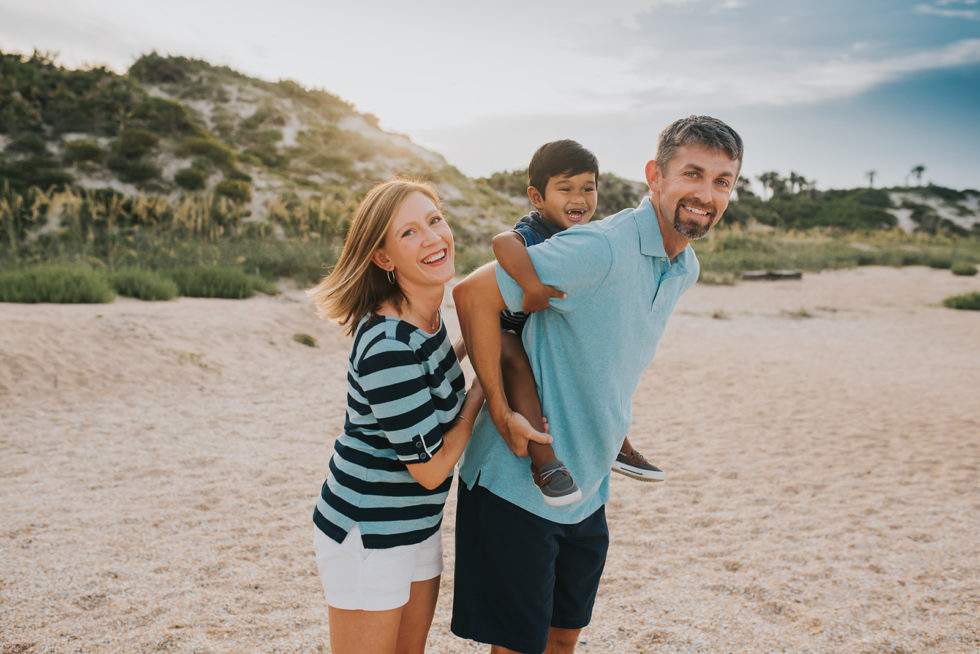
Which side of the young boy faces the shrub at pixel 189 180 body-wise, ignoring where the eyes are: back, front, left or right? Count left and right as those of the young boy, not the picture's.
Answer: back

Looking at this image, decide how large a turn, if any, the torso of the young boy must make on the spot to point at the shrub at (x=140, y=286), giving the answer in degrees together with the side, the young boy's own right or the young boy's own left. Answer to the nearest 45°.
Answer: approximately 180°

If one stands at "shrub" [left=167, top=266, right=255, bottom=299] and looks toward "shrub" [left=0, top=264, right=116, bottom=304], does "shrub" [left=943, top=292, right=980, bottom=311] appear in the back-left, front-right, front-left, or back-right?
back-left

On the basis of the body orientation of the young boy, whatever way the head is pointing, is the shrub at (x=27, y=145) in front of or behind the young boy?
behind

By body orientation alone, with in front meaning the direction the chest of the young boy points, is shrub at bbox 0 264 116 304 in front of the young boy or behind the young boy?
behind

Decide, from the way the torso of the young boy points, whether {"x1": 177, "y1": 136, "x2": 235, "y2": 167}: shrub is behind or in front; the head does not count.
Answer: behind

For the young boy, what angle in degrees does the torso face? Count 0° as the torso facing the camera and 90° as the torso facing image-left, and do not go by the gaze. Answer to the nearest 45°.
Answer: approximately 315°

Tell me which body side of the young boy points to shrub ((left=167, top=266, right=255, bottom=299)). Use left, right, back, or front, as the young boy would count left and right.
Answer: back

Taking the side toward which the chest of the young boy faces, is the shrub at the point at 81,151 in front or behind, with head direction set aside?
behind

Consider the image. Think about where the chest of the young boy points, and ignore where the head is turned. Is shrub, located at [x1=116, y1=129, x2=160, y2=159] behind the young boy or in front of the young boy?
behind
